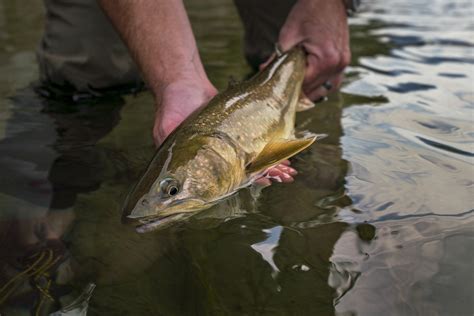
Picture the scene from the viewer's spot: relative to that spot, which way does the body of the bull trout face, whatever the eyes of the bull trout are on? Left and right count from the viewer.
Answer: facing the viewer and to the left of the viewer
